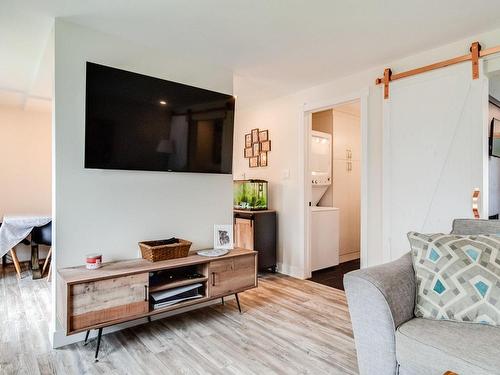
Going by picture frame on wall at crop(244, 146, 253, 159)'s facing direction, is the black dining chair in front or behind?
in front

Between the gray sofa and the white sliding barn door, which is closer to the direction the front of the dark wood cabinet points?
the gray sofa

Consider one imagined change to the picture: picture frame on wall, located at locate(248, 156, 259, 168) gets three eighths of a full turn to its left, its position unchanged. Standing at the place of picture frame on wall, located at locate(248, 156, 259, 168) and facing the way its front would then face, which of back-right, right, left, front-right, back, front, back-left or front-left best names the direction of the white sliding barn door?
front-right

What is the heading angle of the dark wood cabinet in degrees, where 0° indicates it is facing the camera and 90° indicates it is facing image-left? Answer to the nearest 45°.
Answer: approximately 45°

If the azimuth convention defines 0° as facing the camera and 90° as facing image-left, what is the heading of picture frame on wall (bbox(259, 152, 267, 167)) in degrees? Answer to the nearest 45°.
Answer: approximately 45°

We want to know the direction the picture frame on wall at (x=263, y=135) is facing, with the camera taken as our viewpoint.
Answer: facing the viewer and to the left of the viewer

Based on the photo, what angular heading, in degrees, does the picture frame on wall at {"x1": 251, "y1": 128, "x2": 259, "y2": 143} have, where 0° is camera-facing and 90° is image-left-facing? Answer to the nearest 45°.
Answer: approximately 45°

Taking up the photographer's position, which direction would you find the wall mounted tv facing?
facing the viewer and to the right of the viewer
